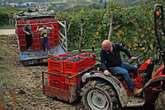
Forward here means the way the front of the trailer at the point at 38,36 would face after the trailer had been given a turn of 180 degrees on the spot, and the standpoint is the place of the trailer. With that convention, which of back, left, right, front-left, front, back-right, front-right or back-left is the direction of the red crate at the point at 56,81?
front

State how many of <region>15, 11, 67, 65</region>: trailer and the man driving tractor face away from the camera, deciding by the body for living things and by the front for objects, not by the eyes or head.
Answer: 1

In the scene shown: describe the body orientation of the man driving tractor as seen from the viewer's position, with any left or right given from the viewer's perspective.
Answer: facing the viewer and to the right of the viewer

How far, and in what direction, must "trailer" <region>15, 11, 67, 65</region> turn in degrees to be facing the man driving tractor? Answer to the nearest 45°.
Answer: approximately 180°

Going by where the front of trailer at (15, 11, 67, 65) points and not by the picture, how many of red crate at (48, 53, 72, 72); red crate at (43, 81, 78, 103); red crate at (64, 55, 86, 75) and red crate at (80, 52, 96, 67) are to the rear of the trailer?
4

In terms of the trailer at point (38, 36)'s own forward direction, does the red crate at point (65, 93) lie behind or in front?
behind

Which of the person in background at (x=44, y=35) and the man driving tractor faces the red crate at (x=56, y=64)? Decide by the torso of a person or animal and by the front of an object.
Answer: the person in background

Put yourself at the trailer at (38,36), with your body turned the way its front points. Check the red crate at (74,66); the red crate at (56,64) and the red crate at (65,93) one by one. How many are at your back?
3

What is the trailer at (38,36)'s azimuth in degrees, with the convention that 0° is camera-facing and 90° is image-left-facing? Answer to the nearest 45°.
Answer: approximately 180°

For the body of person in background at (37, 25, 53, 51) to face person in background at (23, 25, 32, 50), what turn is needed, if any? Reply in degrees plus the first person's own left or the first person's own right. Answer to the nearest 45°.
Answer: approximately 90° to the first person's own right

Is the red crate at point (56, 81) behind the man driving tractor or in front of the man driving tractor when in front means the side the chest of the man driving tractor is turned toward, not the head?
behind
